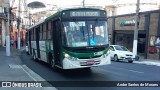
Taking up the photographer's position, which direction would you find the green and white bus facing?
facing the viewer and to the right of the viewer

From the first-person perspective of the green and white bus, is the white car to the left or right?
on its left

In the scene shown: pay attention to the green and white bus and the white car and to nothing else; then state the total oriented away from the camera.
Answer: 0

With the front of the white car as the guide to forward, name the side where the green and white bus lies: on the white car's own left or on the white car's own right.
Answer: on the white car's own right
